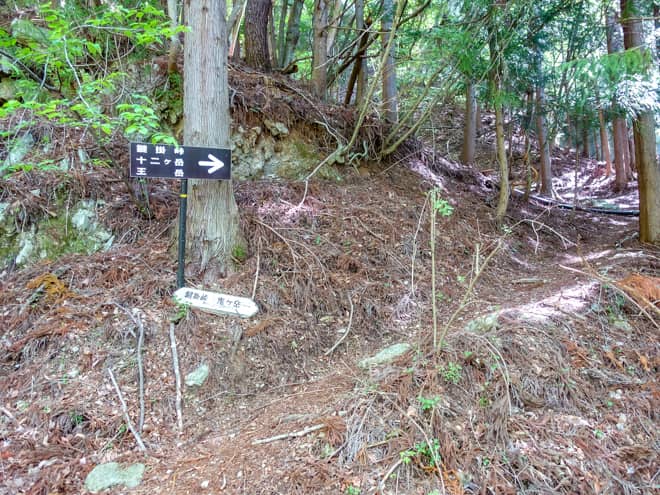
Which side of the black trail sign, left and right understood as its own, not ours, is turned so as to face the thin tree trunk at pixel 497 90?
left

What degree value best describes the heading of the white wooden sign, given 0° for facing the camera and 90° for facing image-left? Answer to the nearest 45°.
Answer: approximately 0°

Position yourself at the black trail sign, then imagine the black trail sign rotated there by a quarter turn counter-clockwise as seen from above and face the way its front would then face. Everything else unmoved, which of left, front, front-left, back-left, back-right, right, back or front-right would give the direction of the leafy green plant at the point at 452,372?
front-right

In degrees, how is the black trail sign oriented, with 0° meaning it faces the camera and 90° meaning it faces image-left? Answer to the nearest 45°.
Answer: approximately 0°

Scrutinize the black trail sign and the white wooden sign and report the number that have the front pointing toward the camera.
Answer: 2

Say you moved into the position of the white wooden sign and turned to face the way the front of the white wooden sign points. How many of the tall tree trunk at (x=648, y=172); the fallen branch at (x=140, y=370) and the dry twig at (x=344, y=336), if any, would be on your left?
2

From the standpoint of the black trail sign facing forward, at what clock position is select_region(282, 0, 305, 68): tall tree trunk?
The tall tree trunk is roughly at 7 o'clock from the black trail sign.

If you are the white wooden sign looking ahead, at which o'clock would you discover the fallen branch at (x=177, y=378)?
The fallen branch is roughly at 1 o'clock from the white wooden sign.

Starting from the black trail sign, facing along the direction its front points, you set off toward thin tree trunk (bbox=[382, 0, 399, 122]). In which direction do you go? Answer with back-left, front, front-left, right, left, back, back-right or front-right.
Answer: back-left

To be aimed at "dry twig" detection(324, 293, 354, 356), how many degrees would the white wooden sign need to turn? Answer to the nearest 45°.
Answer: approximately 90° to its left

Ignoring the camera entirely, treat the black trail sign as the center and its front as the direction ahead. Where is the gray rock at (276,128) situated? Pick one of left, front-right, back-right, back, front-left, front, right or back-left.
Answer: back-left
